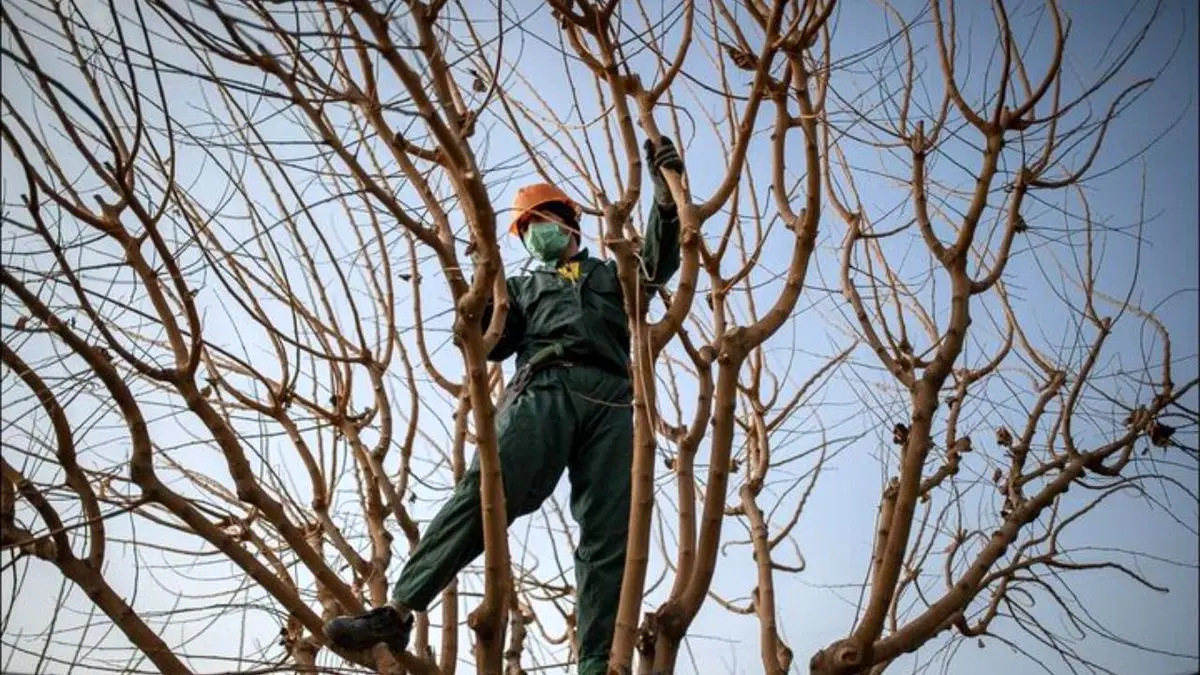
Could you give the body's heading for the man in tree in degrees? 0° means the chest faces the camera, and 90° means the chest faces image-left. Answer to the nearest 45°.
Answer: approximately 0°
